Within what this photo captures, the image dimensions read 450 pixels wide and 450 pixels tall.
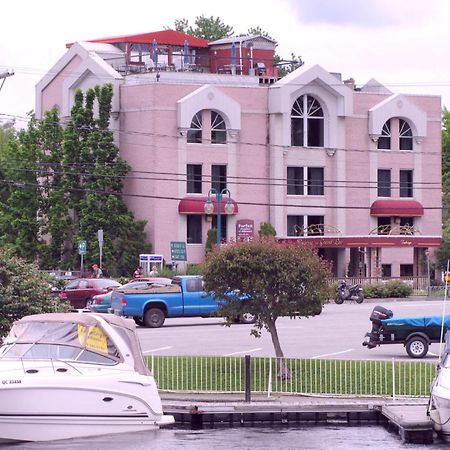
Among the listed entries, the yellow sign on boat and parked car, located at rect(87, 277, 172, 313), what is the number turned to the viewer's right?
0

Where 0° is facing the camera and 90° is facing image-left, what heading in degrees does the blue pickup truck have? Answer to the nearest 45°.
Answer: approximately 270°

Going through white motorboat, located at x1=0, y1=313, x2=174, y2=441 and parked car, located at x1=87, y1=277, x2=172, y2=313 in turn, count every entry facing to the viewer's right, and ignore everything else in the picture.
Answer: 0

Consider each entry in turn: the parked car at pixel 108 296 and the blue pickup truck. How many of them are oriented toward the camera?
0

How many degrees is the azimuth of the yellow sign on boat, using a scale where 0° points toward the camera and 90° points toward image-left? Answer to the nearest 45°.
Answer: approximately 0°

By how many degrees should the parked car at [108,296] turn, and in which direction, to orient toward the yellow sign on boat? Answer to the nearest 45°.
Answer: approximately 90° to its right

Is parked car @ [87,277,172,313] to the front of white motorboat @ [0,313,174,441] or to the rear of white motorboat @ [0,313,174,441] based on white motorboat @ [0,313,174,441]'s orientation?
to the rear

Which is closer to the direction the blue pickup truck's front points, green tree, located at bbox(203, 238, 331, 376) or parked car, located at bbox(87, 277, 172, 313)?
the green tree
